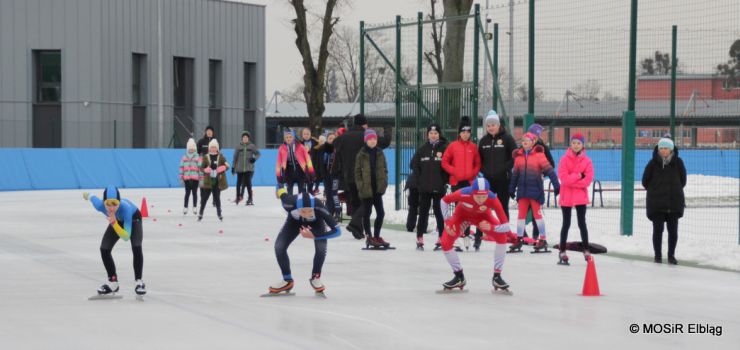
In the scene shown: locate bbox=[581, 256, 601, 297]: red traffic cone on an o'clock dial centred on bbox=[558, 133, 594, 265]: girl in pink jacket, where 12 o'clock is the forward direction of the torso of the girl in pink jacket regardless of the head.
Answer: The red traffic cone is roughly at 12 o'clock from the girl in pink jacket.

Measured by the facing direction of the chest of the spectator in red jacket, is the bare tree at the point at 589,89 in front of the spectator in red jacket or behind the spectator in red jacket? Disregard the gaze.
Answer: behind

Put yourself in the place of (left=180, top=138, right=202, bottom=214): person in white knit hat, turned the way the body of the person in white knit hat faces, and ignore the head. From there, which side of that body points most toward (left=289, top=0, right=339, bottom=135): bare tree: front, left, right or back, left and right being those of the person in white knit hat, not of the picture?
back

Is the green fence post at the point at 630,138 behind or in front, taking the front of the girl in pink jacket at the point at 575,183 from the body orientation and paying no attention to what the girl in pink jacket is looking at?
behind
